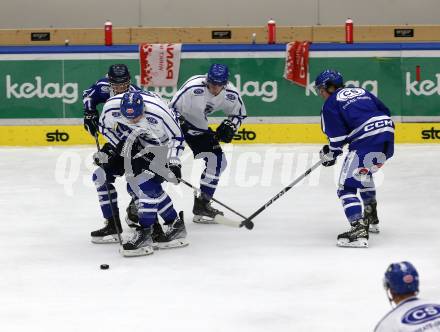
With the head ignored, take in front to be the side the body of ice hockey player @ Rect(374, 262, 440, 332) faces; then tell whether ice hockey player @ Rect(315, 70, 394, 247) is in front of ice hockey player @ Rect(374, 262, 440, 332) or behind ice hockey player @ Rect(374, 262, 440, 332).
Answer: in front

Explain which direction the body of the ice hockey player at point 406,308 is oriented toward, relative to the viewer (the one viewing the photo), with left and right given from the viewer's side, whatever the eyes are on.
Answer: facing away from the viewer and to the left of the viewer

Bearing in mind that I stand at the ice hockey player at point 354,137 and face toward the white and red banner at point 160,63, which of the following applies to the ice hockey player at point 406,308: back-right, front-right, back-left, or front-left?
back-left

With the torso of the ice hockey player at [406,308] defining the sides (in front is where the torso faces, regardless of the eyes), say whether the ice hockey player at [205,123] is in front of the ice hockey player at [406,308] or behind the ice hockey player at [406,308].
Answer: in front

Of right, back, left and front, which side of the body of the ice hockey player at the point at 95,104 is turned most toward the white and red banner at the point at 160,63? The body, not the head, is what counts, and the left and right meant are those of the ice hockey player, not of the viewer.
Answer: back

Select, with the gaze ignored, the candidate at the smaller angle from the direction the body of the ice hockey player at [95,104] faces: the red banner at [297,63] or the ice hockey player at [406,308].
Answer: the ice hockey player

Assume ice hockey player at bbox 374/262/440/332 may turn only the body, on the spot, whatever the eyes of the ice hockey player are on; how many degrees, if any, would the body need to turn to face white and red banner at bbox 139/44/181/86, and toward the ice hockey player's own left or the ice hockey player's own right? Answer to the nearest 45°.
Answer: approximately 45° to the ice hockey player's own right

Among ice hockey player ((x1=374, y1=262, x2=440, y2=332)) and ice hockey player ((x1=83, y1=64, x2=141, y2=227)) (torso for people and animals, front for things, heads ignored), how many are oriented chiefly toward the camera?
1

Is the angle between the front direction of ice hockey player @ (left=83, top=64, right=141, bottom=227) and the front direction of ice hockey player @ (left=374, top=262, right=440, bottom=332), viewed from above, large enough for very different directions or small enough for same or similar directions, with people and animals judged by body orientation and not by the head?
very different directions

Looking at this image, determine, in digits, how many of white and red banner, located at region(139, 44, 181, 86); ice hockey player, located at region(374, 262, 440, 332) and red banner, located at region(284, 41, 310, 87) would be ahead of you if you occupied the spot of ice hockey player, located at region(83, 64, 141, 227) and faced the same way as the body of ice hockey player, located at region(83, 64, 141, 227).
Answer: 1

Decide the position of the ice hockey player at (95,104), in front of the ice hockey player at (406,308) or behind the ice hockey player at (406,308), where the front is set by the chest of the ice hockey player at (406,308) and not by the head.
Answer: in front

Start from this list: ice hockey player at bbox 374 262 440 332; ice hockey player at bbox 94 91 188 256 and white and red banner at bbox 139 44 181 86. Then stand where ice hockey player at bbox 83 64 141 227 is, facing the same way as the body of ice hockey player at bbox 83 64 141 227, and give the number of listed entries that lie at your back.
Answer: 1
